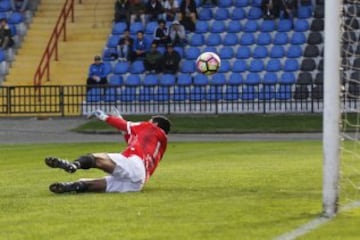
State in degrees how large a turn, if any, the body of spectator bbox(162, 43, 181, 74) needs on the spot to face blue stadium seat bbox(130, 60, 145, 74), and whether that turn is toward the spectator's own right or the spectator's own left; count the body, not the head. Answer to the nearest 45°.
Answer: approximately 135° to the spectator's own right

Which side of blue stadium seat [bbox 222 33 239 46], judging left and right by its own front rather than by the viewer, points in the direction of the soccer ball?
front

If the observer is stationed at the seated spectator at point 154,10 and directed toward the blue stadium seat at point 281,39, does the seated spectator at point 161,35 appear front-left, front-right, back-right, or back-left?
front-right

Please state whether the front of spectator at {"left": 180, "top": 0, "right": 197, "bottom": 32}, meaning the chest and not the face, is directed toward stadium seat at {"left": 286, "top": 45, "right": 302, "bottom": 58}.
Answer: no

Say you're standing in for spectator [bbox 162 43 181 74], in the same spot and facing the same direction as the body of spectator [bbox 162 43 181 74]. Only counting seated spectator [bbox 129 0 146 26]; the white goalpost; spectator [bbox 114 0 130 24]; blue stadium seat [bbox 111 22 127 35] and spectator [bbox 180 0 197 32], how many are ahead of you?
1

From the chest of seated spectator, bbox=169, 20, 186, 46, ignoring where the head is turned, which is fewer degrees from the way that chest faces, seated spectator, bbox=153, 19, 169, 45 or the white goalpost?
the white goalpost

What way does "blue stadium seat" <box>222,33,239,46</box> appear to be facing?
toward the camera

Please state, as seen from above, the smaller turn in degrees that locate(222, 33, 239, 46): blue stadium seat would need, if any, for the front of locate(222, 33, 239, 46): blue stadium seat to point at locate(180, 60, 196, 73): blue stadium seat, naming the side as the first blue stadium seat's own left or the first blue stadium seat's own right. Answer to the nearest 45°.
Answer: approximately 45° to the first blue stadium seat's own right

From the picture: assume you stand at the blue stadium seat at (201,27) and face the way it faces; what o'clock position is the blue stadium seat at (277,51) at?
the blue stadium seat at (277,51) is roughly at 10 o'clock from the blue stadium seat at (201,27).

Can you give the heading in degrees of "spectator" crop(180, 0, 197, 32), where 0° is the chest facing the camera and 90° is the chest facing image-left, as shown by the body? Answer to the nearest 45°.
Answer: approximately 0°

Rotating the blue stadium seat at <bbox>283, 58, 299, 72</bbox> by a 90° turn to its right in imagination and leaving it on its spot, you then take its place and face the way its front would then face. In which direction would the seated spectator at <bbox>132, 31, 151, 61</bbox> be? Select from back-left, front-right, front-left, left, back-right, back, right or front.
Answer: front

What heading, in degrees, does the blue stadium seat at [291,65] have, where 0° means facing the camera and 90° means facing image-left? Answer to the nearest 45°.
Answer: approximately 0°

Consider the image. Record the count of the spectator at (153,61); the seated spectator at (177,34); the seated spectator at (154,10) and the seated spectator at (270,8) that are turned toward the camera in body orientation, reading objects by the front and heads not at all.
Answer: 4

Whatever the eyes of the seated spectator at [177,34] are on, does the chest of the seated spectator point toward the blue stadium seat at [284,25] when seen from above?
no

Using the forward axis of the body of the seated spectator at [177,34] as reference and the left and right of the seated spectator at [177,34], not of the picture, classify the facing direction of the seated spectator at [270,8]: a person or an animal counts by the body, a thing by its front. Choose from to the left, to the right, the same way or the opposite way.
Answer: the same way

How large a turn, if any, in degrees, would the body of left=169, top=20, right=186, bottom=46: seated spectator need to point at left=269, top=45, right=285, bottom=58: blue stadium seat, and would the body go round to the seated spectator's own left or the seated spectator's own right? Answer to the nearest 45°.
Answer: approximately 90° to the seated spectator's own left

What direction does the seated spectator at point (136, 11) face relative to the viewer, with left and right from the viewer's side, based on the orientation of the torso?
facing the viewer

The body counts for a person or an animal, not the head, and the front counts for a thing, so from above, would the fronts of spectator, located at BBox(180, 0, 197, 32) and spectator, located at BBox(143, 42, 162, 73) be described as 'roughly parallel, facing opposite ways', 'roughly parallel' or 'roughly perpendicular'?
roughly parallel

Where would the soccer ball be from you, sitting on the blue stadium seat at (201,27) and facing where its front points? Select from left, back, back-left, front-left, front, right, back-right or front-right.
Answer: front

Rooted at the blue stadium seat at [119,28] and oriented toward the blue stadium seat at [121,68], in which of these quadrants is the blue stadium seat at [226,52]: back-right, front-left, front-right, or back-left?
front-left

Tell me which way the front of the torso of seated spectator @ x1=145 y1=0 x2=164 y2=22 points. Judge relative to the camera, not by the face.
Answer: toward the camera
